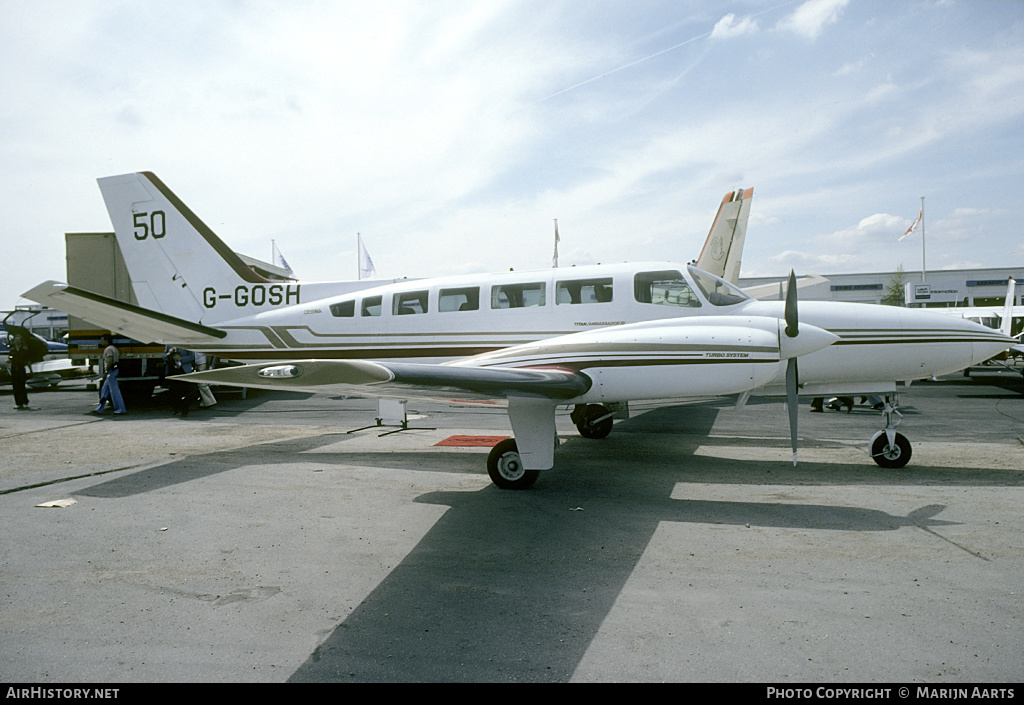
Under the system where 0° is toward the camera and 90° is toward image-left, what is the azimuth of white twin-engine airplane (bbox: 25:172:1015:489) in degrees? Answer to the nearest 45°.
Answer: approximately 270°

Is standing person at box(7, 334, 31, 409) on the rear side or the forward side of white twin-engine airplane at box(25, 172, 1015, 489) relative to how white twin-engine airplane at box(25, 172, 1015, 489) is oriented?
on the rear side

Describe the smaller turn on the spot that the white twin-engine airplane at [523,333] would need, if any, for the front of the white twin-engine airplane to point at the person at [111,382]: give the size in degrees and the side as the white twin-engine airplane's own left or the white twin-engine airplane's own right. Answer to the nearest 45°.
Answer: approximately 135° to the white twin-engine airplane's own left

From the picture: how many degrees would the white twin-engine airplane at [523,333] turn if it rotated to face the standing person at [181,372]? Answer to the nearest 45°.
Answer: approximately 135° to its left
